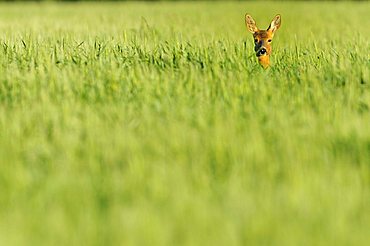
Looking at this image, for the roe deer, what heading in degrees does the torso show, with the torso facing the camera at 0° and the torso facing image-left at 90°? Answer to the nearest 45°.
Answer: approximately 0°
